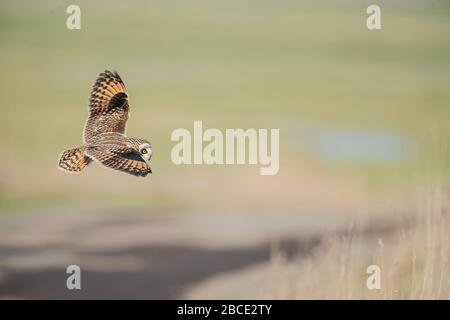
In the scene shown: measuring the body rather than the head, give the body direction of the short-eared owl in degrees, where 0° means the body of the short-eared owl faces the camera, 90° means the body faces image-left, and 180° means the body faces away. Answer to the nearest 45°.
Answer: approximately 270°
